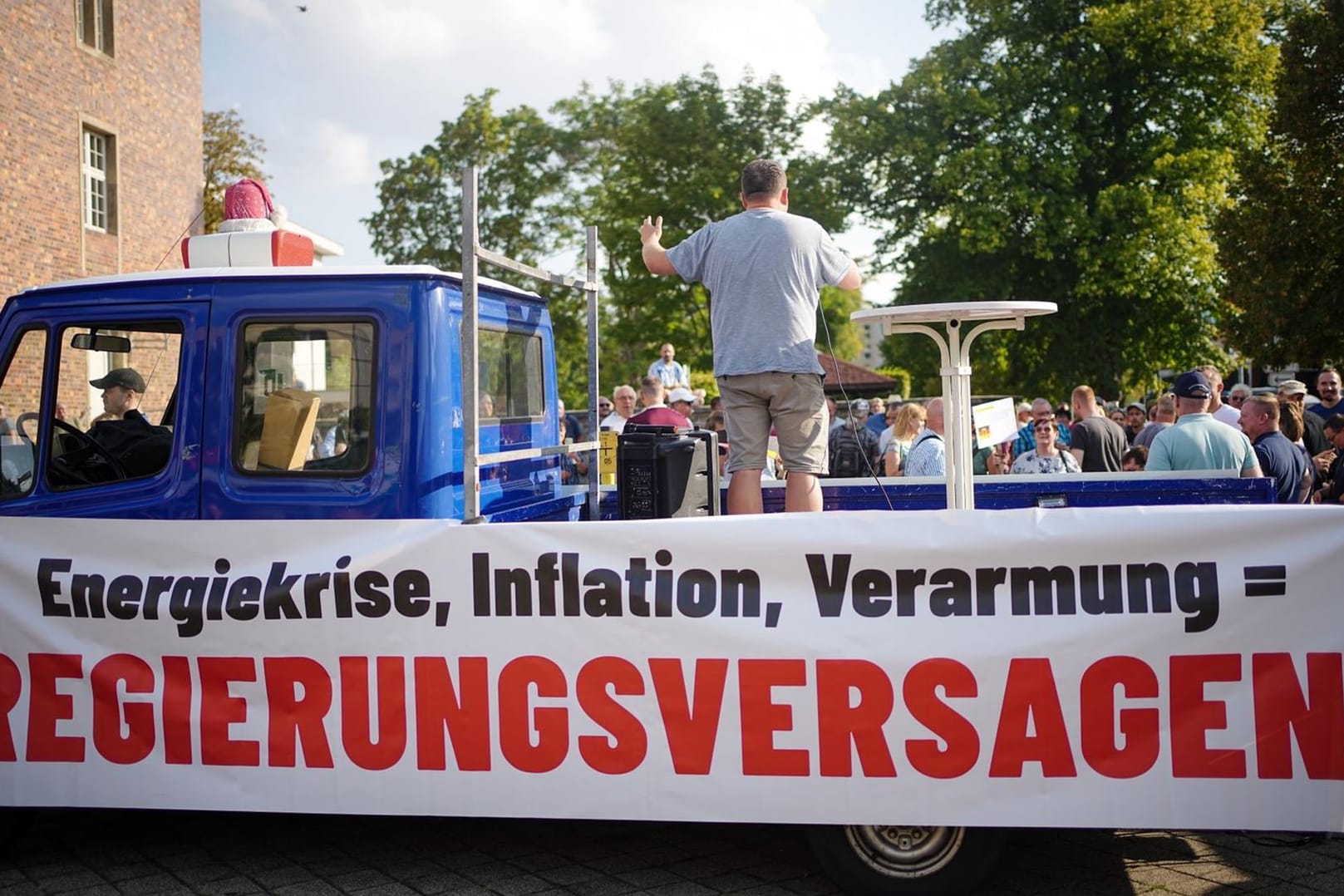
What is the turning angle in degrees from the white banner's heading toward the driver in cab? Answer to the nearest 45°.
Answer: approximately 90° to its right

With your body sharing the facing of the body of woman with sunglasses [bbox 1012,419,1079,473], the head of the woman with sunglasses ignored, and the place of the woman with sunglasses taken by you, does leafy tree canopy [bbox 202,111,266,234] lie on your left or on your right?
on your right

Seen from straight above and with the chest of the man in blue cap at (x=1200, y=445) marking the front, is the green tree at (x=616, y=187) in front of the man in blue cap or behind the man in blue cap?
in front

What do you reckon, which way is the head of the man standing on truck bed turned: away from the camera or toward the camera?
away from the camera

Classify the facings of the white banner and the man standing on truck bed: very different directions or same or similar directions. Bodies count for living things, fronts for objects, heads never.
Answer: very different directions

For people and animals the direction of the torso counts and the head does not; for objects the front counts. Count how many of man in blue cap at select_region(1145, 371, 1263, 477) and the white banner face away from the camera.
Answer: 1

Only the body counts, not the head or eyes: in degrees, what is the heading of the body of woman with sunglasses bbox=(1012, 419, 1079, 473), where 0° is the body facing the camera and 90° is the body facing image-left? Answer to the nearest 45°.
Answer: approximately 0°

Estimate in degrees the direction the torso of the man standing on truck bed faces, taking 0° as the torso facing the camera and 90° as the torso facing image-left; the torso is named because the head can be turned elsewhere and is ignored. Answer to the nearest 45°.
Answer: approximately 180°

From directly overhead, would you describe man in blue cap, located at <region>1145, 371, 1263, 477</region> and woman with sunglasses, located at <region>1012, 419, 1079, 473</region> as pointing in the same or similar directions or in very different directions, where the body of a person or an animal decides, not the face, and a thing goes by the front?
very different directions

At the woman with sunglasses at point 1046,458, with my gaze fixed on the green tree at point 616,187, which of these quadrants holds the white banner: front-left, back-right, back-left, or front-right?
back-left

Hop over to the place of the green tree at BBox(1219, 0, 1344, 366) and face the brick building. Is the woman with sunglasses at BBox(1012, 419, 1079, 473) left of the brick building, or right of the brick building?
left

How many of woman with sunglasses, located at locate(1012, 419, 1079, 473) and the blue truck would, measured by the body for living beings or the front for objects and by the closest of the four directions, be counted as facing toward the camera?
1

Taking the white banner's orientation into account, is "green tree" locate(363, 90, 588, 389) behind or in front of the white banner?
behind
